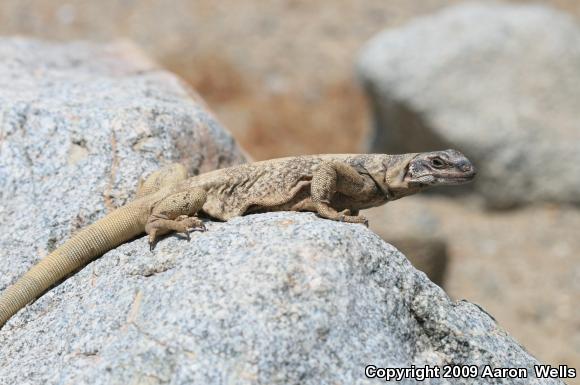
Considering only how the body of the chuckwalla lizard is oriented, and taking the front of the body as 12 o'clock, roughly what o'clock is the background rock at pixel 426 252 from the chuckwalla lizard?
The background rock is roughly at 10 o'clock from the chuckwalla lizard.

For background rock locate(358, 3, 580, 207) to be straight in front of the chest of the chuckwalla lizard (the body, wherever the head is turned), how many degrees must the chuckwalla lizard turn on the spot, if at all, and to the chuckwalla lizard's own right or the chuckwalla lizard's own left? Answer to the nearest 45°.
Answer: approximately 45° to the chuckwalla lizard's own left

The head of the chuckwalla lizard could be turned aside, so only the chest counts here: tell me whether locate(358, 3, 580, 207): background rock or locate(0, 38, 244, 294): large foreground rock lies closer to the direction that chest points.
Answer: the background rock

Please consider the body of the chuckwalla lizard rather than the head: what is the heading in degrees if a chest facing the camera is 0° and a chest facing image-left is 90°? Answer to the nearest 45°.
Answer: approximately 270°
